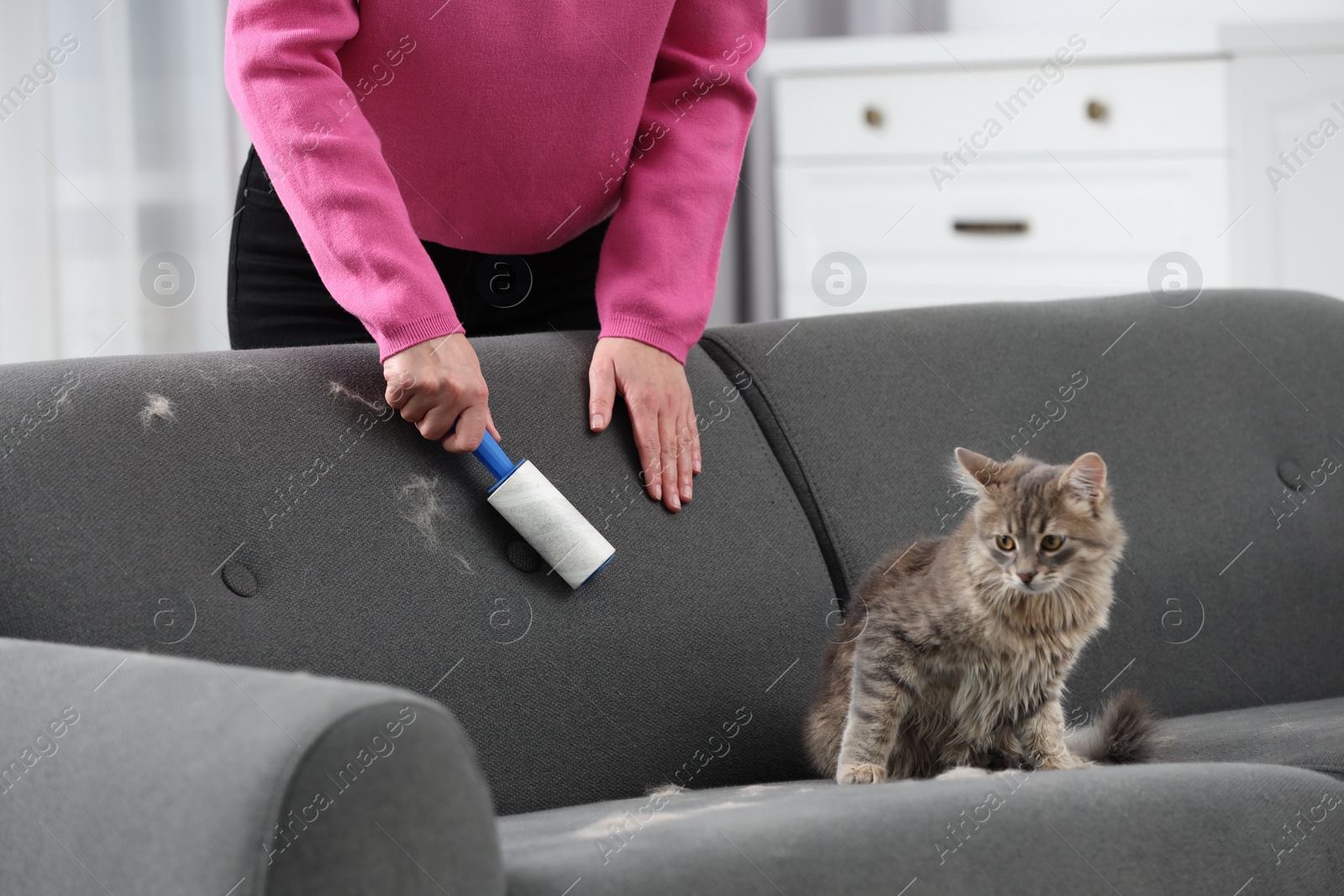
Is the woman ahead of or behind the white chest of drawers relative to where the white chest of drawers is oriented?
ahead

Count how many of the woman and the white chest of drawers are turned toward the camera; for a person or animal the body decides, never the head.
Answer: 2

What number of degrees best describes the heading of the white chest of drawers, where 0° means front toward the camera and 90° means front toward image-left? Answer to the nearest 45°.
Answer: approximately 0°

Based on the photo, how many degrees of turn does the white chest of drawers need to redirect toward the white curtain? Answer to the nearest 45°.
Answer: approximately 45° to its right

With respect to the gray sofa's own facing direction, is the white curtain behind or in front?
behind

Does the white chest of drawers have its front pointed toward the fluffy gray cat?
yes

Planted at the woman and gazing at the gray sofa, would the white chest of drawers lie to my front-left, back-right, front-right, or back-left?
back-left
